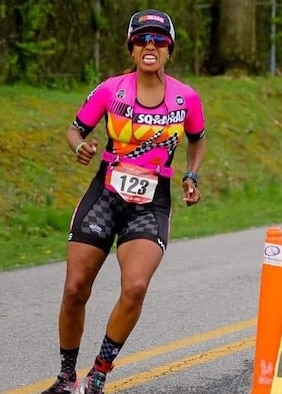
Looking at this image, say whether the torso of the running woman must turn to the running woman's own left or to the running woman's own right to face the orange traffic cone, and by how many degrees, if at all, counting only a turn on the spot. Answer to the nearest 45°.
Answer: approximately 45° to the running woman's own left

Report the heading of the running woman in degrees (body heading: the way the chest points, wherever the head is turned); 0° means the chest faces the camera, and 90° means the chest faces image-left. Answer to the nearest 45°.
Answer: approximately 0°
